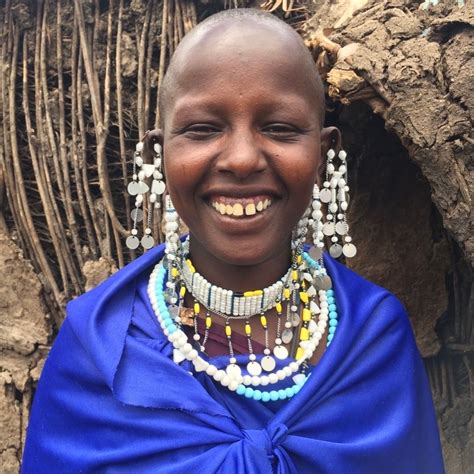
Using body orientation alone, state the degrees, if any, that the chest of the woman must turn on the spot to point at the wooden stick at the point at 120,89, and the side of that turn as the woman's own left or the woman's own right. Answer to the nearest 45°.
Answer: approximately 180°

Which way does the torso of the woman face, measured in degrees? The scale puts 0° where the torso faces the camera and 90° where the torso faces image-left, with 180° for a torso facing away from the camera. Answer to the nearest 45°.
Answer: approximately 0°

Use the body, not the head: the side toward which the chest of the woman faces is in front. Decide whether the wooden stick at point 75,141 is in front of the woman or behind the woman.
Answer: behind
